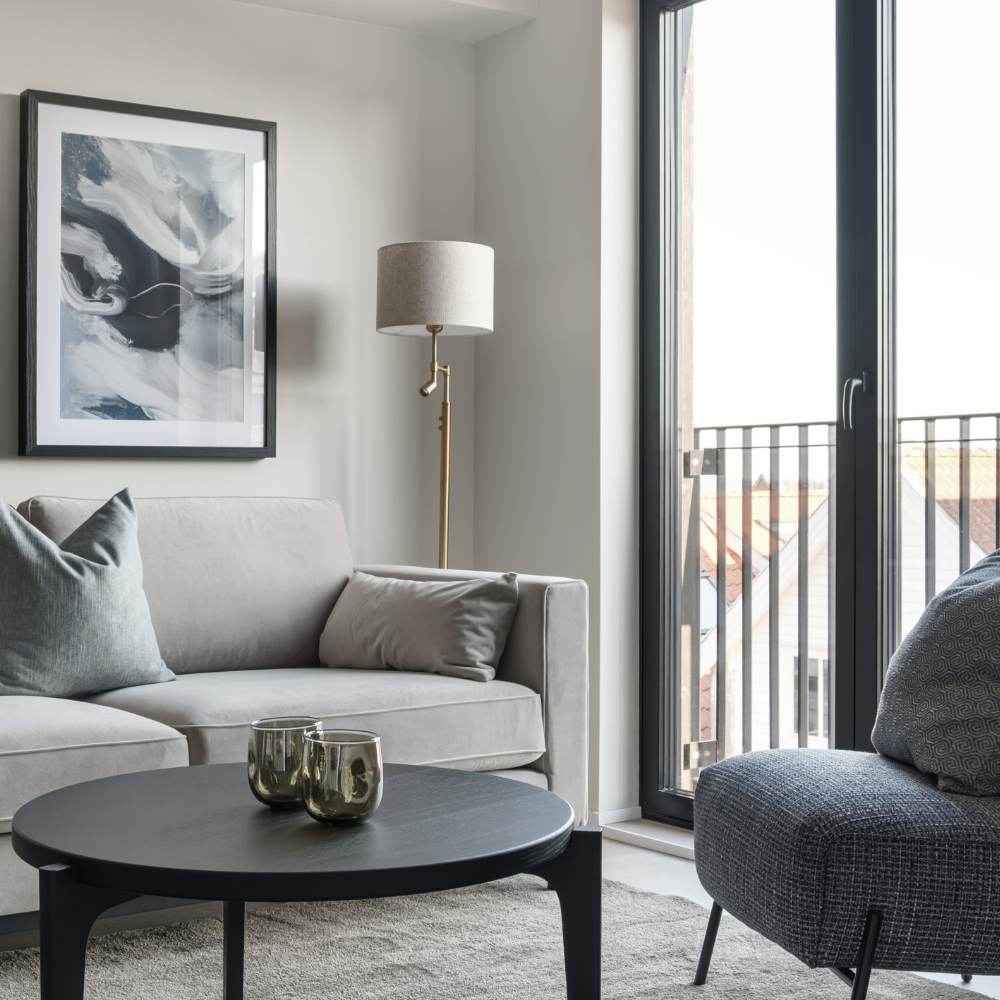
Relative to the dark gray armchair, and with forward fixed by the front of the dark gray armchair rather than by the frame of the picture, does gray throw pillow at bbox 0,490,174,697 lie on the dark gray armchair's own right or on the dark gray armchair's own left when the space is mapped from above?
on the dark gray armchair's own right

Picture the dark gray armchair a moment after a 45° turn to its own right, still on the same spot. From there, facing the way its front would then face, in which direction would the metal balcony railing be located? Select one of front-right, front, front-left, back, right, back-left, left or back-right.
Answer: right

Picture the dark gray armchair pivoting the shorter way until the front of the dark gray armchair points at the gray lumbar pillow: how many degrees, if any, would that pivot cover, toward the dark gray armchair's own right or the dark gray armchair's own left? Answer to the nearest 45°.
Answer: approximately 90° to the dark gray armchair's own right

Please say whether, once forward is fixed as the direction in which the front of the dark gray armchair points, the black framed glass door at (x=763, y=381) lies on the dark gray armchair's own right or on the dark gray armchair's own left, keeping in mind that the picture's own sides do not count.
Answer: on the dark gray armchair's own right

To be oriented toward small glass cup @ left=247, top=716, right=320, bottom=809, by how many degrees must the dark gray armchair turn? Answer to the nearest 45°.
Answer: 0° — it already faces it

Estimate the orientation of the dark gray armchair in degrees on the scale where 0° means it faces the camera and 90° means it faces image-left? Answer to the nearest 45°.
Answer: approximately 45°

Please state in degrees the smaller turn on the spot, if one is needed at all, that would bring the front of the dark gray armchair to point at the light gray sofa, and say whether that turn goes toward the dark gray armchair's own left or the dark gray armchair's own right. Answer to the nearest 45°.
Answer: approximately 90° to the dark gray armchair's own right

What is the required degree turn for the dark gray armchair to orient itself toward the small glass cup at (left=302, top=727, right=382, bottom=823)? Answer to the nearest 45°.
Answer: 0° — it already faces it

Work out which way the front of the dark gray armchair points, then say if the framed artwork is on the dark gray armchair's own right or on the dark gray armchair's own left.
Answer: on the dark gray armchair's own right
